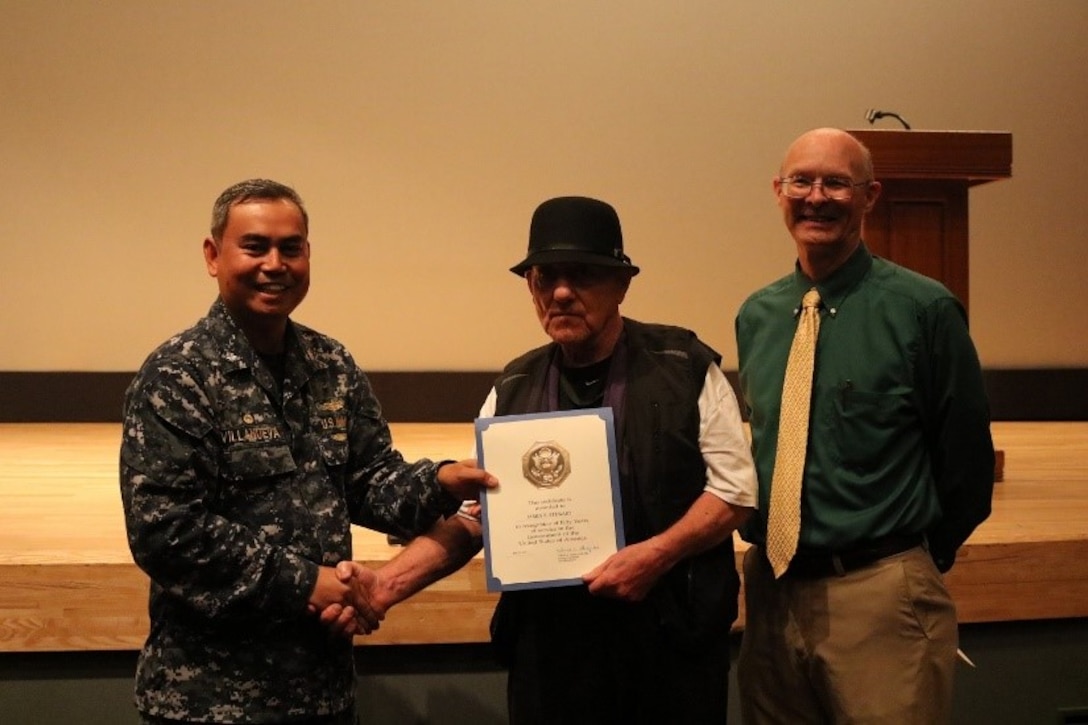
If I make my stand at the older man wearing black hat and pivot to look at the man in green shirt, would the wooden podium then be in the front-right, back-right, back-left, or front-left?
front-left

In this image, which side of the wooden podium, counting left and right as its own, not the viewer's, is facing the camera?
front

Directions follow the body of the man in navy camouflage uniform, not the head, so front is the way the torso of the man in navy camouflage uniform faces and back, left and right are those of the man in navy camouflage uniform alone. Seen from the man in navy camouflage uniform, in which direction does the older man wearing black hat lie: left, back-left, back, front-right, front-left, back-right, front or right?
front-left

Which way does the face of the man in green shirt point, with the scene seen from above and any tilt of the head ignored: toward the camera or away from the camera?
toward the camera

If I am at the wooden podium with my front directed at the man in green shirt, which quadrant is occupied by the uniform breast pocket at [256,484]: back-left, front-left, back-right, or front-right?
front-right

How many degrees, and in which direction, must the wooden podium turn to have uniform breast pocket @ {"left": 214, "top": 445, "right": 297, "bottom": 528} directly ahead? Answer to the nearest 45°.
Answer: approximately 45° to its right

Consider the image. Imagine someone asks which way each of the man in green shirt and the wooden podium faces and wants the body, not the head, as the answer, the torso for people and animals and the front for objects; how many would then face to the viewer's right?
0

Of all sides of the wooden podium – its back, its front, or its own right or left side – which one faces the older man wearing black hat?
front

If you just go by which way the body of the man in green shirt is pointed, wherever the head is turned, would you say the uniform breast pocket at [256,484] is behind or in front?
in front

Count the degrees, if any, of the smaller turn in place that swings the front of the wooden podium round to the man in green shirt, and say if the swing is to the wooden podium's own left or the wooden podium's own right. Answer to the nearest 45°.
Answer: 0° — it already faces them

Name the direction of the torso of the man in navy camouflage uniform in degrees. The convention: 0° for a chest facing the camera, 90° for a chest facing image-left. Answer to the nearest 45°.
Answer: approximately 315°

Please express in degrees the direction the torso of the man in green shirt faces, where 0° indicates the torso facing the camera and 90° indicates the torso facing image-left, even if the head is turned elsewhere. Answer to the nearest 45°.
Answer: approximately 45°
